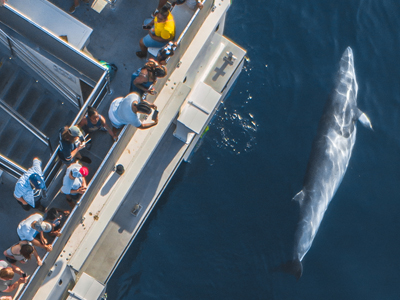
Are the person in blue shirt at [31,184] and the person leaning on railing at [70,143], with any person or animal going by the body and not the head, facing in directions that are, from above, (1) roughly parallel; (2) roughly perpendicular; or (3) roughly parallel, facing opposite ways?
roughly parallel

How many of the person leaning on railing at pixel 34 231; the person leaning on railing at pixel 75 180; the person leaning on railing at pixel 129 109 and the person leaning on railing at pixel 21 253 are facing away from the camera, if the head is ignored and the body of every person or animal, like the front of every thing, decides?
0

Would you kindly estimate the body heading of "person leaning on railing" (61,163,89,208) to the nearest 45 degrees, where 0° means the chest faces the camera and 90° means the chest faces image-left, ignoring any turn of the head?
approximately 315°

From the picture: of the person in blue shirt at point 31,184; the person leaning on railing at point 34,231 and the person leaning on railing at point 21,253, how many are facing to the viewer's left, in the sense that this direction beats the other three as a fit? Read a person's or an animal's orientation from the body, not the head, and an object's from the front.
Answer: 0

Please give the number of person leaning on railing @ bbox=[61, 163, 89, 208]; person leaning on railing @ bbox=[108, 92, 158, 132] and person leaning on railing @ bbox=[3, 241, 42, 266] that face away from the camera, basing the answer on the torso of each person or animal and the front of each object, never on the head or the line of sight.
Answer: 0

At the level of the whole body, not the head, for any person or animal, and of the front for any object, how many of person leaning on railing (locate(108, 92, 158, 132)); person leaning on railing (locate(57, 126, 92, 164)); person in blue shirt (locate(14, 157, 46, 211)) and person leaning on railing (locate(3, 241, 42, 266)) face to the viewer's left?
0

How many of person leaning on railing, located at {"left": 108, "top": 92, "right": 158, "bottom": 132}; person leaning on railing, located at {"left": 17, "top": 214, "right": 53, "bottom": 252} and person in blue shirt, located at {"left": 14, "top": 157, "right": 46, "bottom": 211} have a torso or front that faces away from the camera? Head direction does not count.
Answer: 0

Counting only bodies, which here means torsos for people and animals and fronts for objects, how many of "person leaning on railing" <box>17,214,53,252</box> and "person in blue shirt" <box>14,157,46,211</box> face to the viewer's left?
0

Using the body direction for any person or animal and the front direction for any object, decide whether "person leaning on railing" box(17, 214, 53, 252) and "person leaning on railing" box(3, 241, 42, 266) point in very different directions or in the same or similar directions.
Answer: same or similar directions

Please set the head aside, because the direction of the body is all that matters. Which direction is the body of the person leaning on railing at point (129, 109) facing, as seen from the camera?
to the viewer's right
